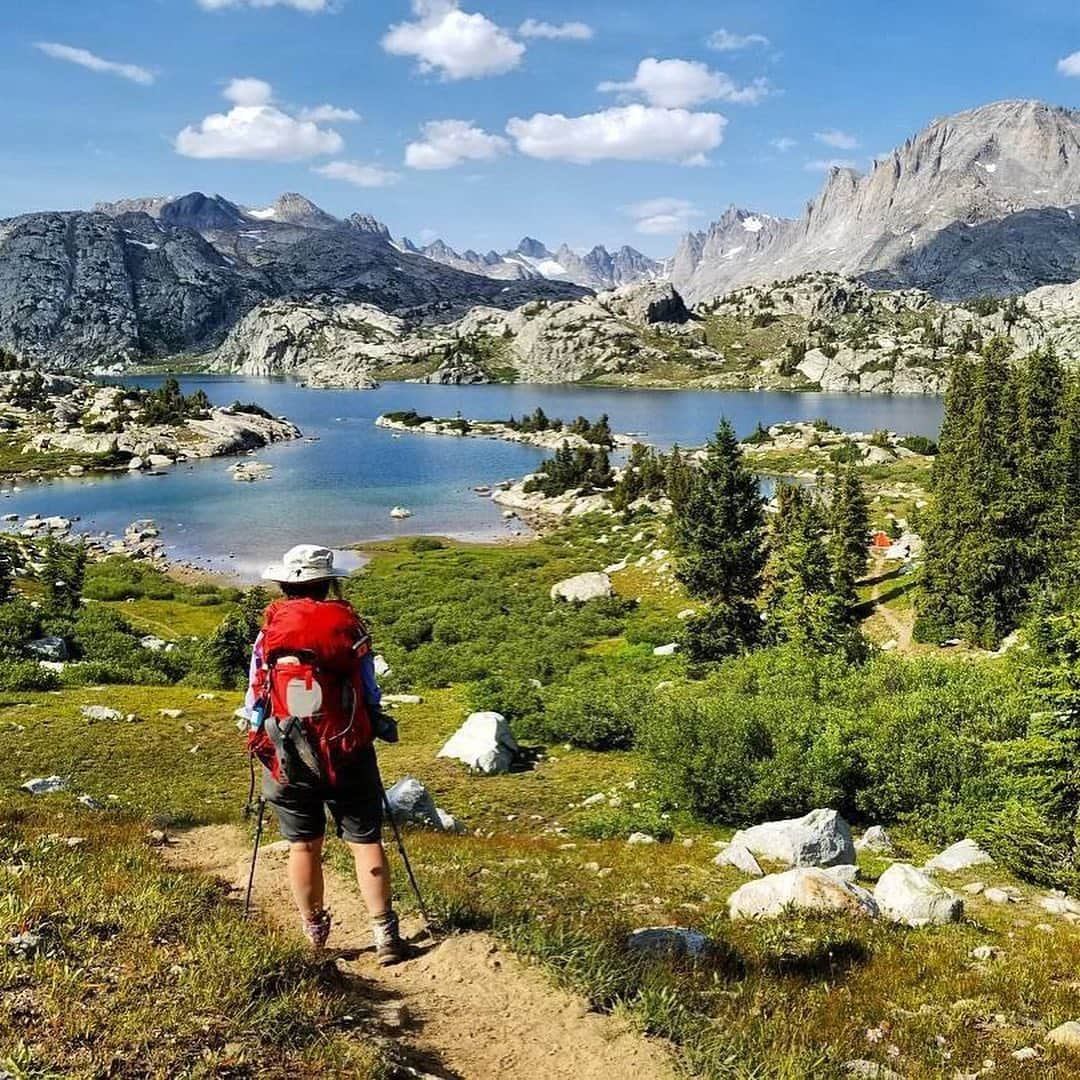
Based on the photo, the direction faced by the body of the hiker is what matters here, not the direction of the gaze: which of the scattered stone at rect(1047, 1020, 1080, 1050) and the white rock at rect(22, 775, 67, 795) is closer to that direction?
the white rock

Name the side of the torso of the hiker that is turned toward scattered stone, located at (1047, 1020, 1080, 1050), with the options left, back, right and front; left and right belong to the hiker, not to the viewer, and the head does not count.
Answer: right

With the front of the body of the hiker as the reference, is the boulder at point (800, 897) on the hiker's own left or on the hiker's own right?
on the hiker's own right

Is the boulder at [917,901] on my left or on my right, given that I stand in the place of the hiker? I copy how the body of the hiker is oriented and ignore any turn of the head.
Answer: on my right

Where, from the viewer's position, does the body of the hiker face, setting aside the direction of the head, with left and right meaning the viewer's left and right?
facing away from the viewer

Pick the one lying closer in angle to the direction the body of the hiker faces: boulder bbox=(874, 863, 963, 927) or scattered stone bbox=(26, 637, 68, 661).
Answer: the scattered stone

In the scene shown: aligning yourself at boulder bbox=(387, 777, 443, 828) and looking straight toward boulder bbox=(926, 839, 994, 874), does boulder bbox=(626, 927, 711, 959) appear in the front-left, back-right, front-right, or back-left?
front-right

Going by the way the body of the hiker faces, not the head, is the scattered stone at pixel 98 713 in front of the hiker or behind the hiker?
in front

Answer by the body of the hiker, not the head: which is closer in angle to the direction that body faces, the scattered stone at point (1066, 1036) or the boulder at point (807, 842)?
the boulder
